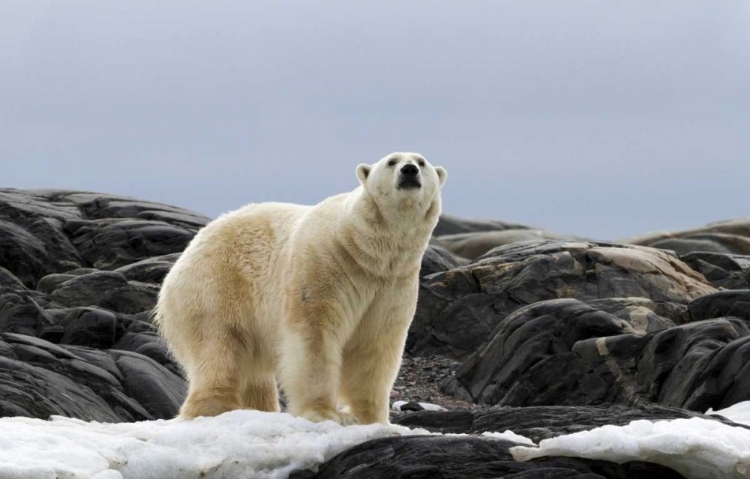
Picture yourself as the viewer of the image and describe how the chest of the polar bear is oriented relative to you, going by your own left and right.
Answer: facing the viewer and to the right of the viewer

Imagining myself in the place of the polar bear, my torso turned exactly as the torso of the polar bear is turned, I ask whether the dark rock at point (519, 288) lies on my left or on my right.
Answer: on my left

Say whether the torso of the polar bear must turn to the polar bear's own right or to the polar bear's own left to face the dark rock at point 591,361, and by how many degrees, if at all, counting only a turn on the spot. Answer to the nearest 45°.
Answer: approximately 90° to the polar bear's own left

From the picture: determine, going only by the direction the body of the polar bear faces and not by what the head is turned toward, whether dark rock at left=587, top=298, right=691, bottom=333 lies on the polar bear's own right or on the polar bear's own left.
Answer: on the polar bear's own left

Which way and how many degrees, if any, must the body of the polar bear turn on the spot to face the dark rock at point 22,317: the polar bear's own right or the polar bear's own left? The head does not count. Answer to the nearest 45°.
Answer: approximately 180°

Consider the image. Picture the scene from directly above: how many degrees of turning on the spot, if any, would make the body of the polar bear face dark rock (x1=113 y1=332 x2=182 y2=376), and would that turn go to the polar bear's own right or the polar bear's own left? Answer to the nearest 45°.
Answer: approximately 180°

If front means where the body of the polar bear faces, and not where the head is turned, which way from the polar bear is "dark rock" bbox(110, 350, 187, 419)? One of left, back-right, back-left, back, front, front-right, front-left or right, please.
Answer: back

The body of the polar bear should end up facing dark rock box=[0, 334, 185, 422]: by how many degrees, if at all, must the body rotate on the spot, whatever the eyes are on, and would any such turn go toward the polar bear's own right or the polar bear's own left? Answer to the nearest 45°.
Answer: approximately 180°

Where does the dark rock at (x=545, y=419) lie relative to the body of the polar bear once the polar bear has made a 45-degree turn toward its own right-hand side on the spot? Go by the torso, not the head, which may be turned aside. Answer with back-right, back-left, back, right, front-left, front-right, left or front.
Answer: front-left

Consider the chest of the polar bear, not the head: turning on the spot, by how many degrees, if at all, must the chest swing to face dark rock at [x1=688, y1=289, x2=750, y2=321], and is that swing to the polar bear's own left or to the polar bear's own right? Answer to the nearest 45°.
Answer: approximately 90° to the polar bear's own left

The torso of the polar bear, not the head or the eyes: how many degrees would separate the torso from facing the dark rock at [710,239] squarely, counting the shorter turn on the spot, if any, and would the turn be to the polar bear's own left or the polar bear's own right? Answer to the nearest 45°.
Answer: approximately 90° to the polar bear's own left
